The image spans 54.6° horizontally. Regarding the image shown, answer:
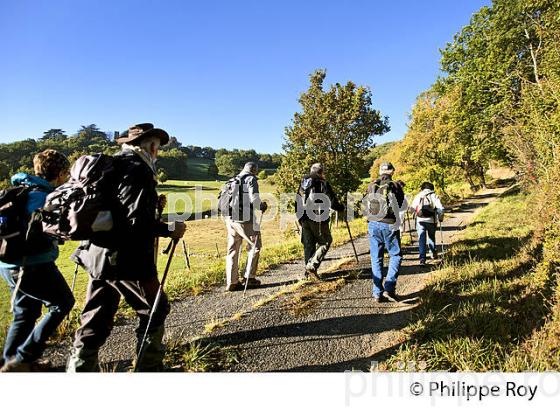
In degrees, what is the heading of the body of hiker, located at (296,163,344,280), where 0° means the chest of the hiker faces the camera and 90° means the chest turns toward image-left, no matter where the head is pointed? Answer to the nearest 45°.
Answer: approximately 225°

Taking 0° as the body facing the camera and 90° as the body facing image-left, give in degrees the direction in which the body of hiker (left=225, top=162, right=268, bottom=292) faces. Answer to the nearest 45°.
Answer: approximately 225°

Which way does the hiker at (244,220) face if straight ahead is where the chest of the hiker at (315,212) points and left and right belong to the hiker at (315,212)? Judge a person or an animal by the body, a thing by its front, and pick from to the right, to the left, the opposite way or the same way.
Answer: the same way

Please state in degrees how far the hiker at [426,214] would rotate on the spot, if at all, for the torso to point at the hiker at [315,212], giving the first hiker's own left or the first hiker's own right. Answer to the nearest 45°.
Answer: approximately 135° to the first hiker's own left

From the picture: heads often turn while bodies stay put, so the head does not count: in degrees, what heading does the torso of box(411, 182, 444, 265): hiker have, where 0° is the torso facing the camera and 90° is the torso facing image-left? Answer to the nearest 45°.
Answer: approximately 180°

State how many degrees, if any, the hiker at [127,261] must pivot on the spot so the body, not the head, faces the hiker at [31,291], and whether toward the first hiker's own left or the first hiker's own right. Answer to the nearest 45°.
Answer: approximately 135° to the first hiker's own left

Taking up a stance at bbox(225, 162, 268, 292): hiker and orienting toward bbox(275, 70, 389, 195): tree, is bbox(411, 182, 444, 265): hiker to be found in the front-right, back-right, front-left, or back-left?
front-right

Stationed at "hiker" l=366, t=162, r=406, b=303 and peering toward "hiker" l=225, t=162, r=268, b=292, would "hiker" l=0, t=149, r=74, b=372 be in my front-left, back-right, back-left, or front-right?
front-left
